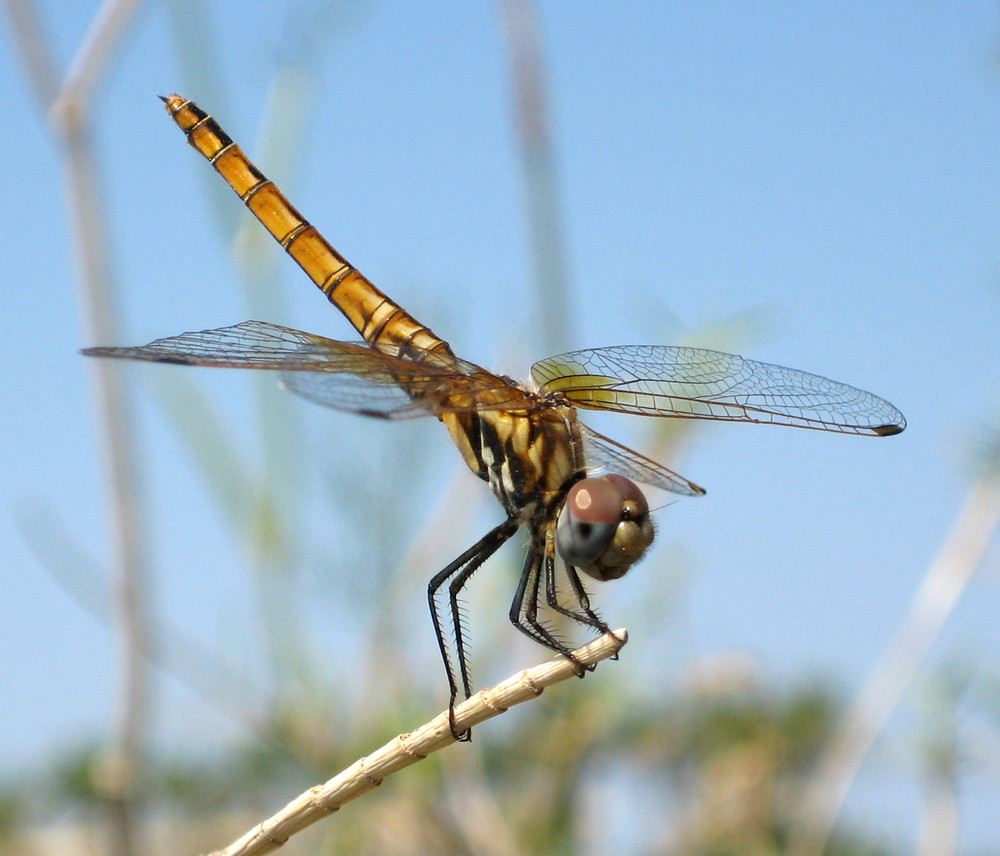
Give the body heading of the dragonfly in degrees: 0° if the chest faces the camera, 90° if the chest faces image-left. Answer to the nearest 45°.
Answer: approximately 315°
